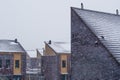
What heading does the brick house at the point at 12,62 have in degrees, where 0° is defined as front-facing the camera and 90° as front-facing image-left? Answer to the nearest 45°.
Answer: approximately 0°

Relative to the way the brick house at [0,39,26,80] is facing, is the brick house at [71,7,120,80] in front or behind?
in front
